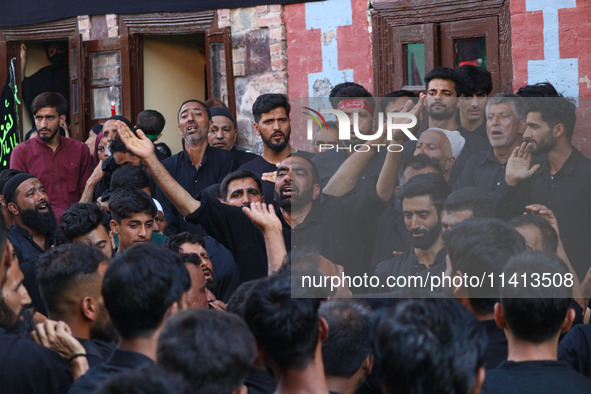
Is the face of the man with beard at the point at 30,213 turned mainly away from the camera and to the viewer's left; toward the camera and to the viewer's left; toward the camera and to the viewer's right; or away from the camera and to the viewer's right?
toward the camera and to the viewer's right

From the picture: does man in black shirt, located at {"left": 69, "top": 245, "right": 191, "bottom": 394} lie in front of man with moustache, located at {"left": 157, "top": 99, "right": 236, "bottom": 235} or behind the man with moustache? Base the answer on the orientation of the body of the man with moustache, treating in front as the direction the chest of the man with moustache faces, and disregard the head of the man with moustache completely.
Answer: in front

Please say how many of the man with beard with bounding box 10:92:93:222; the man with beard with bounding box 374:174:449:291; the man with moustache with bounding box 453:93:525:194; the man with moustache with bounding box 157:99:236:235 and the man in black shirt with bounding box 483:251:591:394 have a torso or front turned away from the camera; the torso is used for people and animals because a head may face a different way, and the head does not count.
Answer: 1

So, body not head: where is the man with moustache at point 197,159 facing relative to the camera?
toward the camera

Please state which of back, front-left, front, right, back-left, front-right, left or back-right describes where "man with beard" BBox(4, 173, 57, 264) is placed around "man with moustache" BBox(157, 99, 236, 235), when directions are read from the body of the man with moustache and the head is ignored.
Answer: front-right

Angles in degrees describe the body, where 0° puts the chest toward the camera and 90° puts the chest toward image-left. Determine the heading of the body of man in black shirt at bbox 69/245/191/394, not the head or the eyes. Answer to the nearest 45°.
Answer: approximately 225°

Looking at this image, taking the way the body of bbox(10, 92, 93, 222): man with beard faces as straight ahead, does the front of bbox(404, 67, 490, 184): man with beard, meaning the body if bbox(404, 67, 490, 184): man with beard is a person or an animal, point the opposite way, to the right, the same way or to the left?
the same way

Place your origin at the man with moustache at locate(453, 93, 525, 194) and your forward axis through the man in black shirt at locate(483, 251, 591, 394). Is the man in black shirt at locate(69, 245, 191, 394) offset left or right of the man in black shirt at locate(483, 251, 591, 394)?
right

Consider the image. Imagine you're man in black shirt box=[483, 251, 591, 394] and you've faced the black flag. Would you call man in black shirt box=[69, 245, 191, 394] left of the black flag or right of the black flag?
left

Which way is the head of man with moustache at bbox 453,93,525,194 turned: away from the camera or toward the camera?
toward the camera

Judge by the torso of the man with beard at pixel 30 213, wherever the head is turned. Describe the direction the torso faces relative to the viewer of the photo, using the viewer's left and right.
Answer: facing the viewer and to the right of the viewer

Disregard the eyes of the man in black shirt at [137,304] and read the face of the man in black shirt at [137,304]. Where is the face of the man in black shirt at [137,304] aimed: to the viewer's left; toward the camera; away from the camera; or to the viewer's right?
away from the camera

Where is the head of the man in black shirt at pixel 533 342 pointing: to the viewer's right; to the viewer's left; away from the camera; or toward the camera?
away from the camera

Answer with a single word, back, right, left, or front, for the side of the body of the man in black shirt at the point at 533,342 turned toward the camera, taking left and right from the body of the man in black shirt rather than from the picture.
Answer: back

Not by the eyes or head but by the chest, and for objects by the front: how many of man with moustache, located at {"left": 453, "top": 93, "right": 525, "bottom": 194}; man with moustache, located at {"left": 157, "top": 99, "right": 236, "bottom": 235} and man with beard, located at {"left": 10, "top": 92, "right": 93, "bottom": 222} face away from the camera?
0

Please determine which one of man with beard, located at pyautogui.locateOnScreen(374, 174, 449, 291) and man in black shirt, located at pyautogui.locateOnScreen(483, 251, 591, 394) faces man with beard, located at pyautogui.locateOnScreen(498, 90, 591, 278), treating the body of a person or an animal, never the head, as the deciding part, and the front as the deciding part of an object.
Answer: the man in black shirt

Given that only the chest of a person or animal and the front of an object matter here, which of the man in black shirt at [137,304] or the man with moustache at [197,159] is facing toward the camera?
the man with moustache
